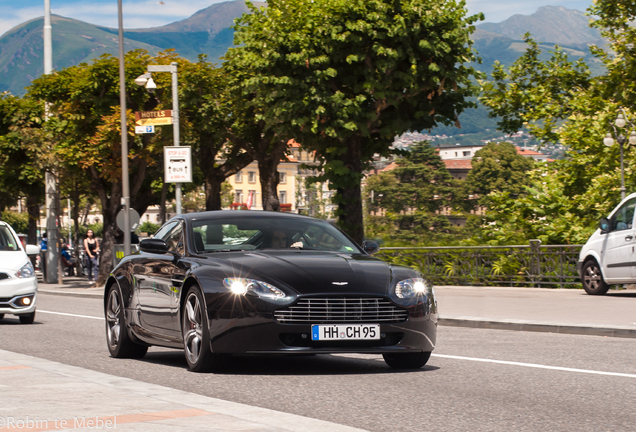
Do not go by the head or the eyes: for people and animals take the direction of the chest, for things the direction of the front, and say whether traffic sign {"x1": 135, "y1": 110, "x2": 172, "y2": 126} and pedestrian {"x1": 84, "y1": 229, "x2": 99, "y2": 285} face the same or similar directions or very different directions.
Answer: same or similar directions

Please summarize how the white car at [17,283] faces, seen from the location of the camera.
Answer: facing the viewer

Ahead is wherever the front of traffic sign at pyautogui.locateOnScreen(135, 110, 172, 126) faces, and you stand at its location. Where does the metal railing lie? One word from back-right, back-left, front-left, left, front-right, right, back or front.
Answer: left

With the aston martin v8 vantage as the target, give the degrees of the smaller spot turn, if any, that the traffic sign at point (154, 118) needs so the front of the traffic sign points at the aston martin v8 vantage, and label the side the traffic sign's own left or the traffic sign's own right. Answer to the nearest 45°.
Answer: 0° — it already faces it

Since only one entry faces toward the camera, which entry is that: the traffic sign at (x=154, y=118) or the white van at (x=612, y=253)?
the traffic sign

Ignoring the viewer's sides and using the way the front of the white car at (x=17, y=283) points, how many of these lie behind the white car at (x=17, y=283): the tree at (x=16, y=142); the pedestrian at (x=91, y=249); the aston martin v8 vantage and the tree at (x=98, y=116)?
3

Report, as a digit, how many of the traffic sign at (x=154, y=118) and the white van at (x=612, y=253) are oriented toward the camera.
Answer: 1

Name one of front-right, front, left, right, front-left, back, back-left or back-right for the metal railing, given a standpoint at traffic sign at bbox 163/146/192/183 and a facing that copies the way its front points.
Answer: left

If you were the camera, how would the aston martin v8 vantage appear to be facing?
facing the viewer and to the right of the viewer
